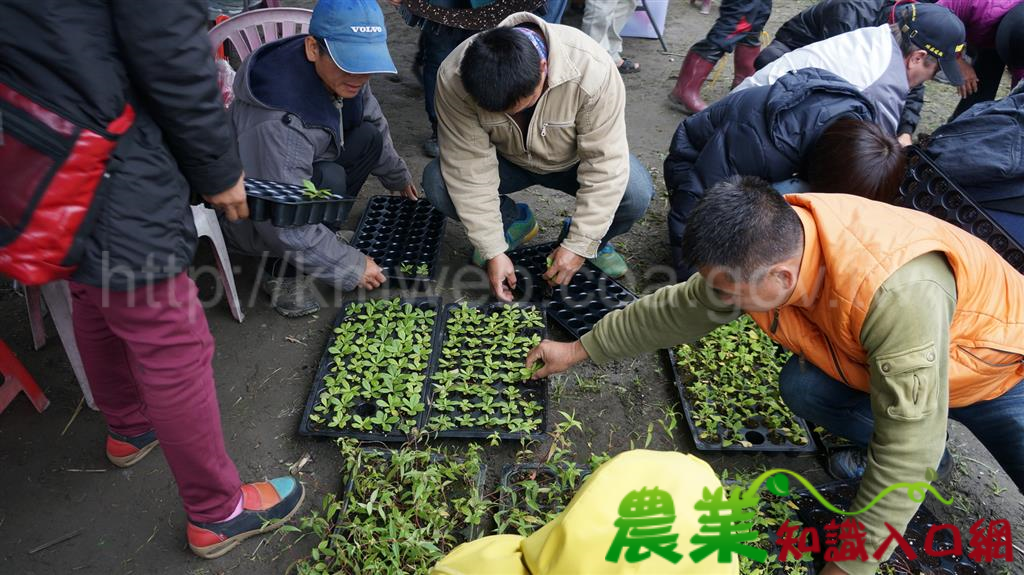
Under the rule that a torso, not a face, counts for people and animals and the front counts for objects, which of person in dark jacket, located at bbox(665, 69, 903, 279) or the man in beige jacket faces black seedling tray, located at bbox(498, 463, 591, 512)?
the man in beige jacket

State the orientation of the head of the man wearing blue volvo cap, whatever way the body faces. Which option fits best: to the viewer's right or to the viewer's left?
to the viewer's right

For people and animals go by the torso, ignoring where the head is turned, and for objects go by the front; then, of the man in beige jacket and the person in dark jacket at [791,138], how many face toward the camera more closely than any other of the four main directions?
1

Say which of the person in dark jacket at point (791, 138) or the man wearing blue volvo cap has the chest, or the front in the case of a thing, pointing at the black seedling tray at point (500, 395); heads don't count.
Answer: the man wearing blue volvo cap

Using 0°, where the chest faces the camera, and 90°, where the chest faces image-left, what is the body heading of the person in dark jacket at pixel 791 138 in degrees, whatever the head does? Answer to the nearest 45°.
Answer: approximately 270°

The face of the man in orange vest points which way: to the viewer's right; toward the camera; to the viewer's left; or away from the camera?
to the viewer's left

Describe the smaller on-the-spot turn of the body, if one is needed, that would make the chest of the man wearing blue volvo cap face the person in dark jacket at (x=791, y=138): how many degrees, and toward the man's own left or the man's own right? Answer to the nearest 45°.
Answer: approximately 45° to the man's own left

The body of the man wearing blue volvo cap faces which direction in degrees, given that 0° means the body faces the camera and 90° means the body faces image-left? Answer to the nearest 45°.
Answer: approximately 315°

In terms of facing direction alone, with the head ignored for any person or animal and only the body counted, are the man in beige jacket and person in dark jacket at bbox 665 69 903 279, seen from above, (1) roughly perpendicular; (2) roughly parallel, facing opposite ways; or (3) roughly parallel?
roughly perpendicular
